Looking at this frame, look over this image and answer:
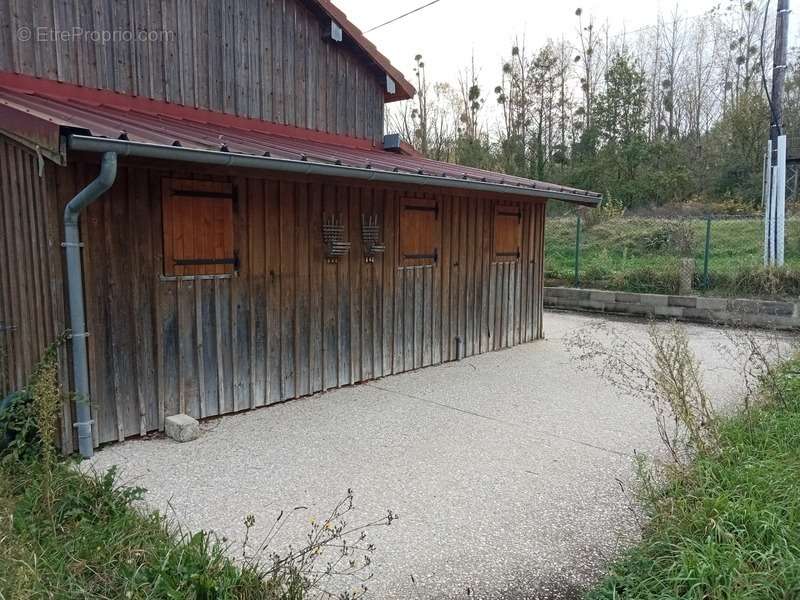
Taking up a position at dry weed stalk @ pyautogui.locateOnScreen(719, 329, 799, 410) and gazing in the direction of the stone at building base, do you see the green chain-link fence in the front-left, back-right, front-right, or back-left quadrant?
back-right

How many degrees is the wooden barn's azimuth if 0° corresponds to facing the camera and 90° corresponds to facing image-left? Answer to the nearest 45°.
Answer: approximately 315°

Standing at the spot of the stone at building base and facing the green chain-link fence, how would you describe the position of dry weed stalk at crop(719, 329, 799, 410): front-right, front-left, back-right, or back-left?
front-right

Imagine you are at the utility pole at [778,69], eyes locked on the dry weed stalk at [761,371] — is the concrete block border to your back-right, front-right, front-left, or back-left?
front-right

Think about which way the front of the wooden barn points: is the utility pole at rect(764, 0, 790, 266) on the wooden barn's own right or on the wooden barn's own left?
on the wooden barn's own left

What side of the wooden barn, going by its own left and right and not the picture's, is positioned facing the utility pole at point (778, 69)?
left

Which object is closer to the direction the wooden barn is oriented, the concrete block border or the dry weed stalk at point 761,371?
the dry weed stalk

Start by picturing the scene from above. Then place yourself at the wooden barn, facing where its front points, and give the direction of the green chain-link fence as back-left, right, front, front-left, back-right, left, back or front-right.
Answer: left
